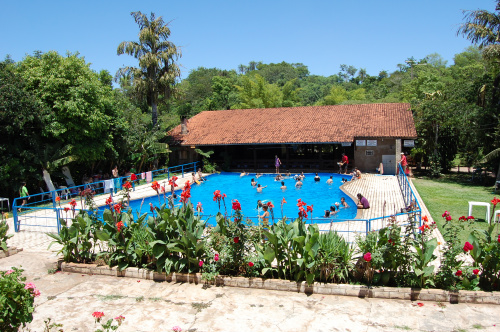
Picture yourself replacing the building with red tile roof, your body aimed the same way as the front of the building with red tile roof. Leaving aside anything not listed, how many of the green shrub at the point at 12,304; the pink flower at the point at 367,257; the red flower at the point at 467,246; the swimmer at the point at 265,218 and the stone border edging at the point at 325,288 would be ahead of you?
5

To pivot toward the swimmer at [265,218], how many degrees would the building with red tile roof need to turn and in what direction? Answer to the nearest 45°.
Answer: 0° — it already faces them

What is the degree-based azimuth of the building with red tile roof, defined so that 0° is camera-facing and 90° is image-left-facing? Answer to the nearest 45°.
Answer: approximately 0°

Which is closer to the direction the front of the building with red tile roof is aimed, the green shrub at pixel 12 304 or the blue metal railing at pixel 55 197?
the green shrub

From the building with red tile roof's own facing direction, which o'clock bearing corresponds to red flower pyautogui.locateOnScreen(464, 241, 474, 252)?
The red flower is roughly at 12 o'clock from the building with red tile roof.

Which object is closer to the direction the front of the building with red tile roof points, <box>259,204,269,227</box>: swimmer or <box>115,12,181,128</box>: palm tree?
the swimmer

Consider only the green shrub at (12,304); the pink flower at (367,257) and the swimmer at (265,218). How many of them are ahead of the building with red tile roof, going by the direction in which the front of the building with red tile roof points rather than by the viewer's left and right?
3

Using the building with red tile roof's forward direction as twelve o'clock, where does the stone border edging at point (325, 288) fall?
The stone border edging is roughly at 12 o'clock from the building with red tile roof.

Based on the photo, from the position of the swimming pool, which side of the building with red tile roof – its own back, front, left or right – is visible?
front
